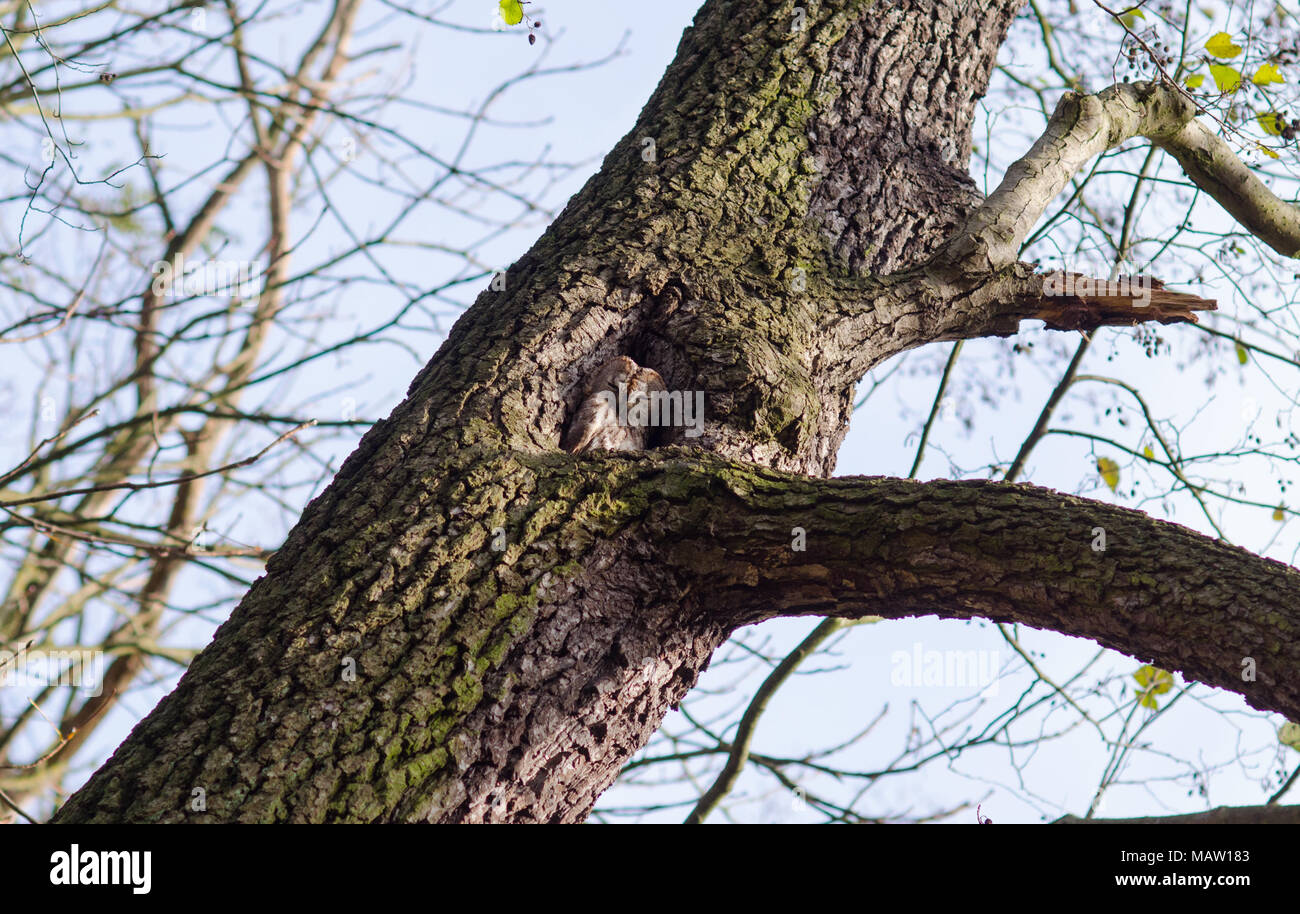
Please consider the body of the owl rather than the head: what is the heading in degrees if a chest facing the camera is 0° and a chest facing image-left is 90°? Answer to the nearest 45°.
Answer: approximately 315°
